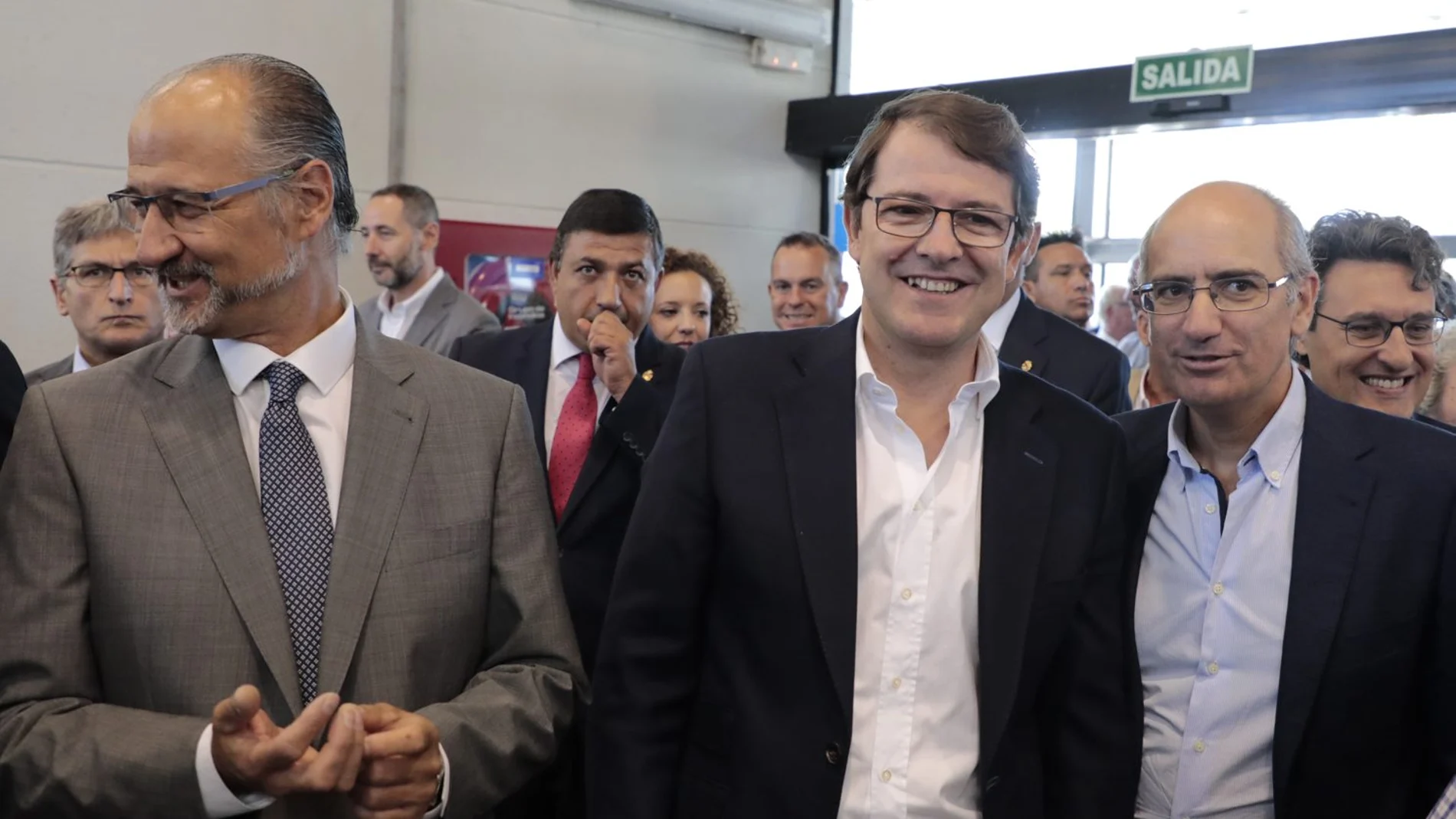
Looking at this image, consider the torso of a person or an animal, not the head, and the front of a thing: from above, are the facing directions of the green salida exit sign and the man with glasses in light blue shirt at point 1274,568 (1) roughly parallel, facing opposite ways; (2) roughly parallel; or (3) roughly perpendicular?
roughly parallel

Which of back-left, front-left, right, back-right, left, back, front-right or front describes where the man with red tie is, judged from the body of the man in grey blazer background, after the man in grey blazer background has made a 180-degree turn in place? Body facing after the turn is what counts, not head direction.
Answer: back-right

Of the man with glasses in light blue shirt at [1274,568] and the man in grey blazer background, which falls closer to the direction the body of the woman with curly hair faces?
the man with glasses in light blue shirt

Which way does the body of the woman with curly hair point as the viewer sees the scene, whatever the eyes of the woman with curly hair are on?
toward the camera

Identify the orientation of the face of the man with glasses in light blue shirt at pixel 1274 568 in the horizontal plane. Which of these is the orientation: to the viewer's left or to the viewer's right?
to the viewer's left

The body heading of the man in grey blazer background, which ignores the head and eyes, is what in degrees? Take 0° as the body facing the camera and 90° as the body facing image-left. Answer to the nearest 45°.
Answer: approximately 45°

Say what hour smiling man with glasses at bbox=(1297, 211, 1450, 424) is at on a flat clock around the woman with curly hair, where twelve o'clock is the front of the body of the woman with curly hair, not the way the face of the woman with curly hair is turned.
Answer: The smiling man with glasses is roughly at 11 o'clock from the woman with curly hair.

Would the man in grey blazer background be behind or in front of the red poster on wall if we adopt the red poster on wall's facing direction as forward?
in front

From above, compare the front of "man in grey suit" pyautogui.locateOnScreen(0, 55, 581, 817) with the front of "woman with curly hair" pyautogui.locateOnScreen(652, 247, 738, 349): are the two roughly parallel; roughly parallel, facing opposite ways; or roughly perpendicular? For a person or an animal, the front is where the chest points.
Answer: roughly parallel

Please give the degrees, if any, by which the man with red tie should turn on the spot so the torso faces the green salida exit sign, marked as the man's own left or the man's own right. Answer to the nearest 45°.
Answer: approximately 135° to the man's own left

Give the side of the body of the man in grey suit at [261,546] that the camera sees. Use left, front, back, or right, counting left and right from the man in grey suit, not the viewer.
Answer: front

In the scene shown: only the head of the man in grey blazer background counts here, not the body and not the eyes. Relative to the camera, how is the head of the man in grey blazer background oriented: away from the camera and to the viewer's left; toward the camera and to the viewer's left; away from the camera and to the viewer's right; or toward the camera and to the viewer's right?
toward the camera and to the viewer's left

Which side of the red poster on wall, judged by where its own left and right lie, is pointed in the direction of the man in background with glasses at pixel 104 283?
front

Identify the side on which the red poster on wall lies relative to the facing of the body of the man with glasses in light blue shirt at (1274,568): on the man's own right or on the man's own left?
on the man's own right

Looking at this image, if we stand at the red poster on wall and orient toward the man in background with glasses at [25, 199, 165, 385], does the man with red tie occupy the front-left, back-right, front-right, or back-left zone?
front-left

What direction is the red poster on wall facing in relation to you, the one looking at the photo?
facing the viewer

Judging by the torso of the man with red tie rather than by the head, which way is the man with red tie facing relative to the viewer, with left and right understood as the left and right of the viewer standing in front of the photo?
facing the viewer
